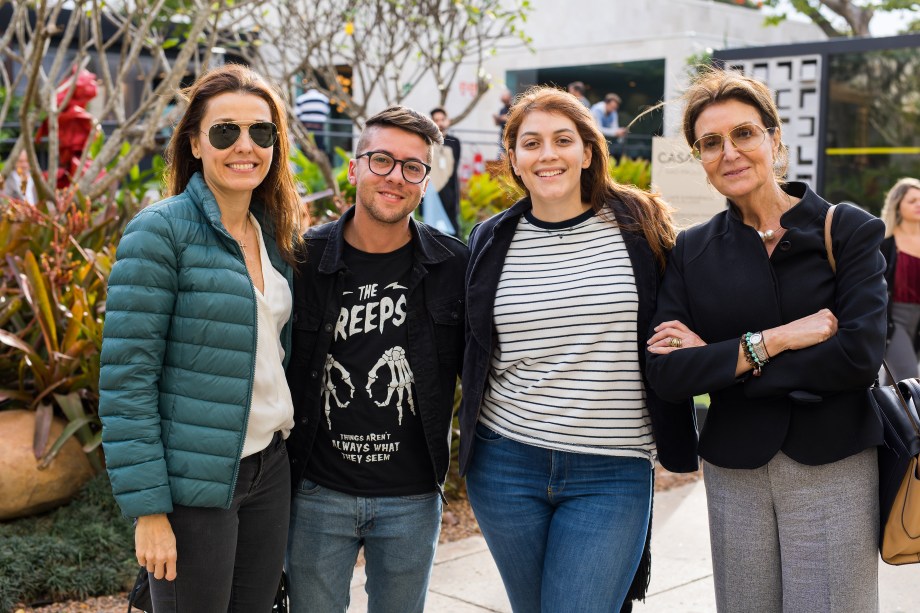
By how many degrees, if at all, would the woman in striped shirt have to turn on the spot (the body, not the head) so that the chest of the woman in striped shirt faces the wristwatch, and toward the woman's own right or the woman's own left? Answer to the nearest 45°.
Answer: approximately 45° to the woman's own left

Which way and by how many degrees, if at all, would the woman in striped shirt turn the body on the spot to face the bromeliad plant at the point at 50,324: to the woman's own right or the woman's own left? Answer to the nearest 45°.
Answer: approximately 135° to the woman's own right

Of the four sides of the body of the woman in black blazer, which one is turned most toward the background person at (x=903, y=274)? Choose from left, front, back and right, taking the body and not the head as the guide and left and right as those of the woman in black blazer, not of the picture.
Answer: back

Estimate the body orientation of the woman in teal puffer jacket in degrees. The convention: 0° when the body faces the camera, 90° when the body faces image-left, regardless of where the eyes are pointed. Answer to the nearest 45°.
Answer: approximately 315°

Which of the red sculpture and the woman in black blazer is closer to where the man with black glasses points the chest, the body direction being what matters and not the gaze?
the woman in black blazer

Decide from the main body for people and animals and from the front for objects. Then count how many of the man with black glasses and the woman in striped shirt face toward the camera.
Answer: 2

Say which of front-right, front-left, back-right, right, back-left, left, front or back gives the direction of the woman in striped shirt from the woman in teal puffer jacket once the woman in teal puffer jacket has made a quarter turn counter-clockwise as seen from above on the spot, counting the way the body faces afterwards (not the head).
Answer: front-right

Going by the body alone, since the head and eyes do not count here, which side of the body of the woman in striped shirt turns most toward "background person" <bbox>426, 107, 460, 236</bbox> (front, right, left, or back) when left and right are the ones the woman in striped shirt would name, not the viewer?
back

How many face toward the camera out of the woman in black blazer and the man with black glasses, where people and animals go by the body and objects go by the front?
2

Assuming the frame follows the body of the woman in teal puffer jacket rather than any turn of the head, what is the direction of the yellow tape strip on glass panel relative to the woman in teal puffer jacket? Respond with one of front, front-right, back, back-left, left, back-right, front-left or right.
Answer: left

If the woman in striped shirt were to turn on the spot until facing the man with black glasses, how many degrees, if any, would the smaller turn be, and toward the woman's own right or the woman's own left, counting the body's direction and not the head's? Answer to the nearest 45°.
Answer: approximately 90° to the woman's own right

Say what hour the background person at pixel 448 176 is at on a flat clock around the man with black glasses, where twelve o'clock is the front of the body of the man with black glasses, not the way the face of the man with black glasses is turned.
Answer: The background person is roughly at 6 o'clock from the man with black glasses.
